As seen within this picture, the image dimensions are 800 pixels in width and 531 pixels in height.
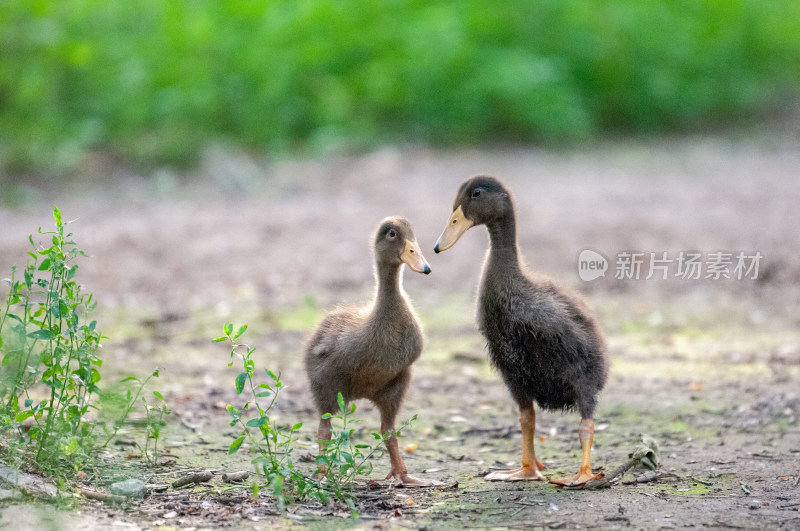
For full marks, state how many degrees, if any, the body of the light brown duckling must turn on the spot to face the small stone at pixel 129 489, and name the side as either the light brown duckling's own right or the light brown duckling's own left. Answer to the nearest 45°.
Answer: approximately 90° to the light brown duckling's own right

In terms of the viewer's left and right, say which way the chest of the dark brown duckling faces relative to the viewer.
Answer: facing the viewer and to the left of the viewer

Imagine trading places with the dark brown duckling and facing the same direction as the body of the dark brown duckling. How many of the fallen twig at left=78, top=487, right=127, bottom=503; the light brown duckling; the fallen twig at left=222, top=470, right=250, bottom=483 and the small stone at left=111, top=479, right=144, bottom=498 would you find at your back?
0

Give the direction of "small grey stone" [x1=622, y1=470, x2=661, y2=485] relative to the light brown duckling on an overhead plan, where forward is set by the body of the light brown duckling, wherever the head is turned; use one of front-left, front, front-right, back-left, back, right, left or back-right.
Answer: front-left

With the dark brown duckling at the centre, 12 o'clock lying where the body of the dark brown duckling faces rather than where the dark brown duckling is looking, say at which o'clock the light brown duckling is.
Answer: The light brown duckling is roughly at 1 o'clock from the dark brown duckling.

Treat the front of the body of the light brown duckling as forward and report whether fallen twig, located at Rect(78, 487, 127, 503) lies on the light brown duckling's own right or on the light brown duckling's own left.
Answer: on the light brown duckling's own right

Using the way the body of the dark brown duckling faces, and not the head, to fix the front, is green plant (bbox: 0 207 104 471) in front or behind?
in front

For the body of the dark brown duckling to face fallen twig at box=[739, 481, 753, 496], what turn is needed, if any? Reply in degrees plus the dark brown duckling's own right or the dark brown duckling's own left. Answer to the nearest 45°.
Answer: approximately 135° to the dark brown duckling's own left

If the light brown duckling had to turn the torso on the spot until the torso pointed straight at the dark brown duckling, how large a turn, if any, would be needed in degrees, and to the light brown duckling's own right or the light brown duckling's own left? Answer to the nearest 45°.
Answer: approximately 45° to the light brown duckling's own left

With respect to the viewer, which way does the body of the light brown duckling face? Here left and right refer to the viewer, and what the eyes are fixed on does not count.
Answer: facing the viewer and to the right of the viewer

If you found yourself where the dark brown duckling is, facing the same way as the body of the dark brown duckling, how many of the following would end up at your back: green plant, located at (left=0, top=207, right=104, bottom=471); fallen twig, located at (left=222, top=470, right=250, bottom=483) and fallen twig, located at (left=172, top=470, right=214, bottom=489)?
0

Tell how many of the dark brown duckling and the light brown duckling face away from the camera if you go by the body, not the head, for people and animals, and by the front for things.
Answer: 0
